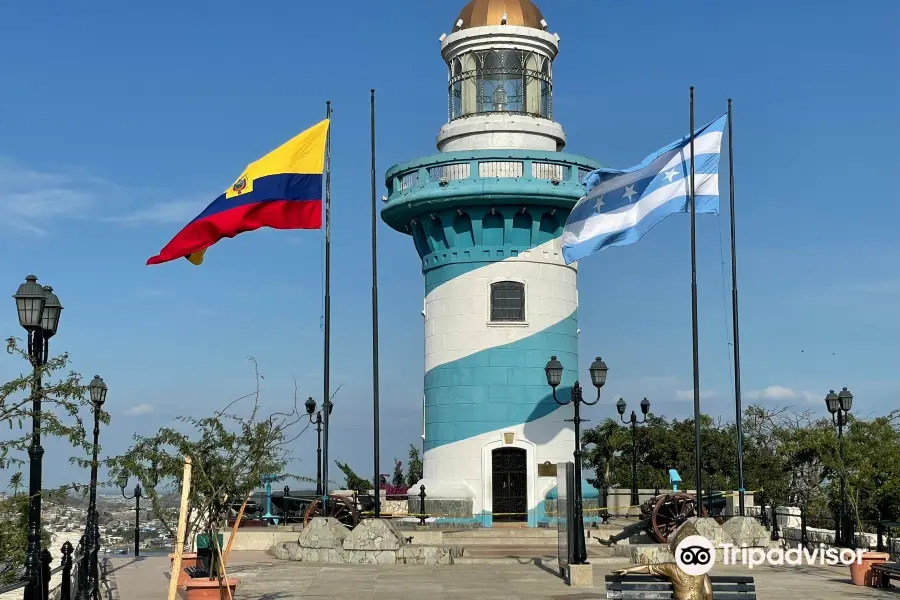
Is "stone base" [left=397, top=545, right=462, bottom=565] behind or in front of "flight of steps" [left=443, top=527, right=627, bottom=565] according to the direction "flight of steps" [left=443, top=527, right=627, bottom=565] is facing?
in front

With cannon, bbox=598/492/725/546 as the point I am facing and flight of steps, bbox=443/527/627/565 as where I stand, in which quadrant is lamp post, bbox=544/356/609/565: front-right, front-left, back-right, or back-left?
front-right

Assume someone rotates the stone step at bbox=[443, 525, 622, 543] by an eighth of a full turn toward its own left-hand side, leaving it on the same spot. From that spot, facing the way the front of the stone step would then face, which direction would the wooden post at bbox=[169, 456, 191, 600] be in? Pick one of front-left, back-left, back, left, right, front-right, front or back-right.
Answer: front-right

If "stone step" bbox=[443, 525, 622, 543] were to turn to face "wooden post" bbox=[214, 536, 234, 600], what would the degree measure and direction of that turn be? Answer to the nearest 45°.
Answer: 0° — it already faces it

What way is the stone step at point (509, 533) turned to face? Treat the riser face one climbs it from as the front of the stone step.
toward the camera

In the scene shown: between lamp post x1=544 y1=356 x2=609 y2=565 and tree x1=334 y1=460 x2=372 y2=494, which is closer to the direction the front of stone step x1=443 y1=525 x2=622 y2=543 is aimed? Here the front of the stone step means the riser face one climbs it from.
the lamp post

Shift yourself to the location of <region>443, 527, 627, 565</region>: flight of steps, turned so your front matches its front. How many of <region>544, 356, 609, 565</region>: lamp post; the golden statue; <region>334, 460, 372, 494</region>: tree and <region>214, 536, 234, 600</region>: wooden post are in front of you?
3

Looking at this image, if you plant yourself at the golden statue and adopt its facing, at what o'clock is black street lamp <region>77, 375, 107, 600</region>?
The black street lamp is roughly at 4 o'clock from the golden statue.

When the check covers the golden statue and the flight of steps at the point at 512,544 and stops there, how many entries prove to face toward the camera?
2

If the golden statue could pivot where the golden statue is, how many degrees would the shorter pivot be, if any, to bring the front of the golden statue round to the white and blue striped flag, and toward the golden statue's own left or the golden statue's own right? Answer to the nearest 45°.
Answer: approximately 180°
